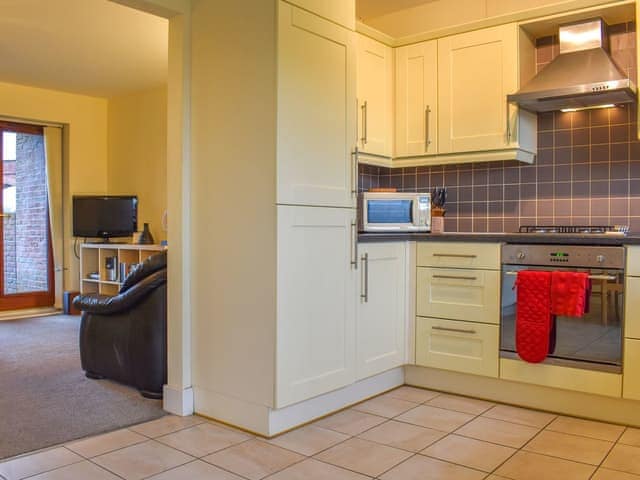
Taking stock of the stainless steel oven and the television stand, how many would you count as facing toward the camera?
2

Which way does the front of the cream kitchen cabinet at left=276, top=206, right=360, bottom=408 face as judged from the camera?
facing the viewer and to the right of the viewer

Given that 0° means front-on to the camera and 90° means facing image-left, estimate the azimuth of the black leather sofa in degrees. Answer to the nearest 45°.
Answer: approximately 135°

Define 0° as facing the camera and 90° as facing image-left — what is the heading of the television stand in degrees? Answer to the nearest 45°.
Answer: approximately 0°

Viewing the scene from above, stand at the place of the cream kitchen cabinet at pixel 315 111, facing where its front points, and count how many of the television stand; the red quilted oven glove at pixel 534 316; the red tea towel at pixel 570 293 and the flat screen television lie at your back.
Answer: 2

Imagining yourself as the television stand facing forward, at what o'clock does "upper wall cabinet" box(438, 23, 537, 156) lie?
The upper wall cabinet is roughly at 11 o'clock from the television stand.

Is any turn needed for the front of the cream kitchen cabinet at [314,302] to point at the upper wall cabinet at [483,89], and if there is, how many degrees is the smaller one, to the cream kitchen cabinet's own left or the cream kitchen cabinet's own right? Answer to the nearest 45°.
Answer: approximately 90° to the cream kitchen cabinet's own left

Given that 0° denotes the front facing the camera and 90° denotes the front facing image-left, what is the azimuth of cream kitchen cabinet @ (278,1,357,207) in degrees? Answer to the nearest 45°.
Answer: approximately 315°

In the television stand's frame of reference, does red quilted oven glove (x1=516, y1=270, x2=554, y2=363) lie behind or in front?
in front
